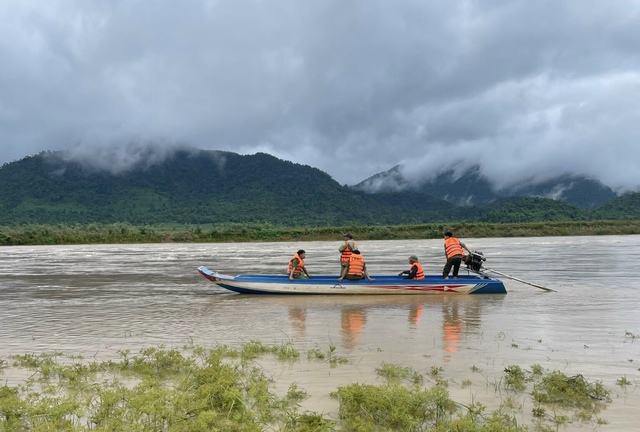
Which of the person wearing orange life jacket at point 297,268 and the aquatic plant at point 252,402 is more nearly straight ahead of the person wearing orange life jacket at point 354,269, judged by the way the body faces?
the person wearing orange life jacket

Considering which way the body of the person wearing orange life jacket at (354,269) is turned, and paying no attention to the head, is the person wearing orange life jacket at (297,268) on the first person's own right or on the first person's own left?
on the first person's own left

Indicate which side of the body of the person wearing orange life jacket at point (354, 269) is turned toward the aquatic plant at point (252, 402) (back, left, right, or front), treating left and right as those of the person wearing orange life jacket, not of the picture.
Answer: back

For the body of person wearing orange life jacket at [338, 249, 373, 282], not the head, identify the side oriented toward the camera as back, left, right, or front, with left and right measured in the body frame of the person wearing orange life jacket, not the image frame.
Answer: back

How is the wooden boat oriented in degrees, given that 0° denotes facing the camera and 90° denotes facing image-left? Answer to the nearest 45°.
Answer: approximately 90°

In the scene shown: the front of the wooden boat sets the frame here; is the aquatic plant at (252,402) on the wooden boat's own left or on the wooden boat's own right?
on the wooden boat's own left
